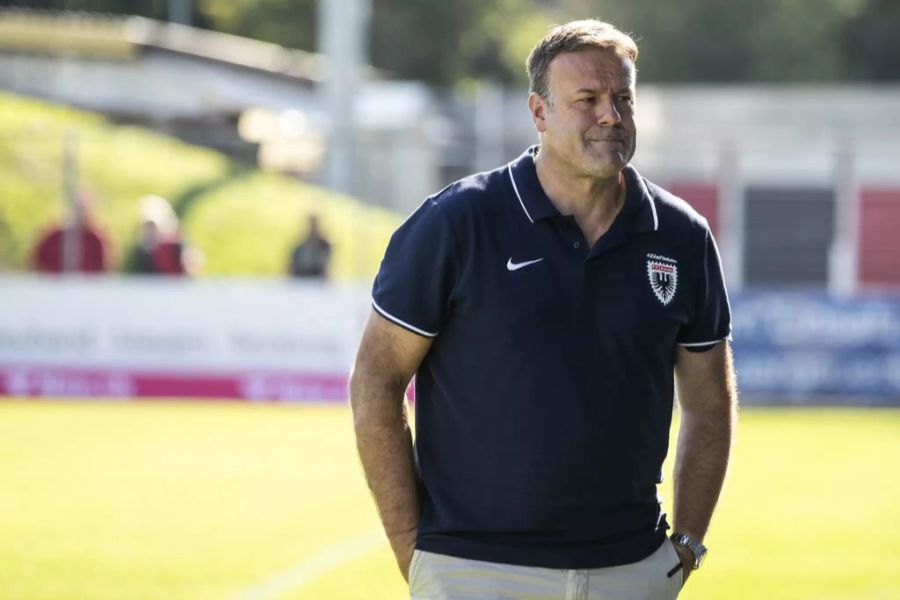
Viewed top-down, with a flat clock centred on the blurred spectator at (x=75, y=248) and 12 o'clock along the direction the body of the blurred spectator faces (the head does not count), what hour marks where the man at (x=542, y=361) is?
The man is roughly at 12 o'clock from the blurred spectator.

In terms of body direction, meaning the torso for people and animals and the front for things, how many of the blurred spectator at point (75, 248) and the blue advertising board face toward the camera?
2

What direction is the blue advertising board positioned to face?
toward the camera

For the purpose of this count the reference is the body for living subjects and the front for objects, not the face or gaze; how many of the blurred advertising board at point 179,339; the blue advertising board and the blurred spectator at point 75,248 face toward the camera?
3

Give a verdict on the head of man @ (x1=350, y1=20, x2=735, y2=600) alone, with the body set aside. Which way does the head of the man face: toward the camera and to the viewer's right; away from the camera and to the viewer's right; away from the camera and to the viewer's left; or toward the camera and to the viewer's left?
toward the camera and to the viewer's right

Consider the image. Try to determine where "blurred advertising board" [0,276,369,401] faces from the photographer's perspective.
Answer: facing the viewer

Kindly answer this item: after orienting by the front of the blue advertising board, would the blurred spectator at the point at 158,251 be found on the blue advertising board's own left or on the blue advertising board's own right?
on the blue advertising board's own right

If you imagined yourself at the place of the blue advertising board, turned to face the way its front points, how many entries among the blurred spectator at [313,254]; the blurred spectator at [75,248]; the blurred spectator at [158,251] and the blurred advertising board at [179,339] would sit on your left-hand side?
0

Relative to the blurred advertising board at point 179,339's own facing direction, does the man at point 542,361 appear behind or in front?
in front

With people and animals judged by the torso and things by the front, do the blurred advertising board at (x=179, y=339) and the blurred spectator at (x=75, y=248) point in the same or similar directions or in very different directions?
same or similar directions

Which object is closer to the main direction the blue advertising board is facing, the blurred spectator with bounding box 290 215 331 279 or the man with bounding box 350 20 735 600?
the man

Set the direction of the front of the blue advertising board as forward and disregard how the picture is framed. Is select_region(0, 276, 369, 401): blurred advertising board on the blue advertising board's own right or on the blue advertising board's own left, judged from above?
on the blue advertising board's own right
